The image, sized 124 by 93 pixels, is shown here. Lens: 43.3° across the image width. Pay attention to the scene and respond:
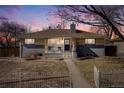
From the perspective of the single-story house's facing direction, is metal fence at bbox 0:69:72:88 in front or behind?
in front

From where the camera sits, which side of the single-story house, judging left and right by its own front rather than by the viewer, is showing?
front

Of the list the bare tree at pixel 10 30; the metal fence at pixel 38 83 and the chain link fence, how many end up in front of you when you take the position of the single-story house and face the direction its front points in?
2

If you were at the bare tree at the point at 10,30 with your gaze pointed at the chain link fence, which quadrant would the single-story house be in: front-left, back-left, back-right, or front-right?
front-left

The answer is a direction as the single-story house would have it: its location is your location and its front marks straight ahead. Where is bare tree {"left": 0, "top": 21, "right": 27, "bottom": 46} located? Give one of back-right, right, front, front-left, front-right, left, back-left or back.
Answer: back-right

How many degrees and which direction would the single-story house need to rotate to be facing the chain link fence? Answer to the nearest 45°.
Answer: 0° — it already faces it

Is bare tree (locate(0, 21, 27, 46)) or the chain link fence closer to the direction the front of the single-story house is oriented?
the chain link fence
